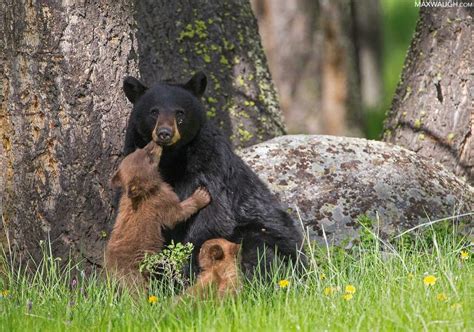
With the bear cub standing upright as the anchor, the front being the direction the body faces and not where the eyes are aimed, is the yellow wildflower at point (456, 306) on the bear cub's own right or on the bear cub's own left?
on the bear cub's own right

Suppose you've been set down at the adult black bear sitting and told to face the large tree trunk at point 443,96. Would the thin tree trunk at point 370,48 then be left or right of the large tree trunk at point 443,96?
left

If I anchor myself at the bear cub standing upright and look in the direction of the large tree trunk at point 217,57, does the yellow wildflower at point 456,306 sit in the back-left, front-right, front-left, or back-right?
back-right

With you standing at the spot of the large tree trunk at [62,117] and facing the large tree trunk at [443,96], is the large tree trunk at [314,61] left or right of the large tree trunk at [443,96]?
left

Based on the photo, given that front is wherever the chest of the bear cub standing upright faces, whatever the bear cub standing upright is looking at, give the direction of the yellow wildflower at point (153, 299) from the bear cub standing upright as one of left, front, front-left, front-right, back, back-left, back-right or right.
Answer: back-right

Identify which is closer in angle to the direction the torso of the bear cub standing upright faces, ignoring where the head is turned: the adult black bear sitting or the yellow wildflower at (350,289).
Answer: the adult black bear sitting

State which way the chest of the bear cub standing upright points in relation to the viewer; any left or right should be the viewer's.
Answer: facing away from the viewer and to the right of the viewer
